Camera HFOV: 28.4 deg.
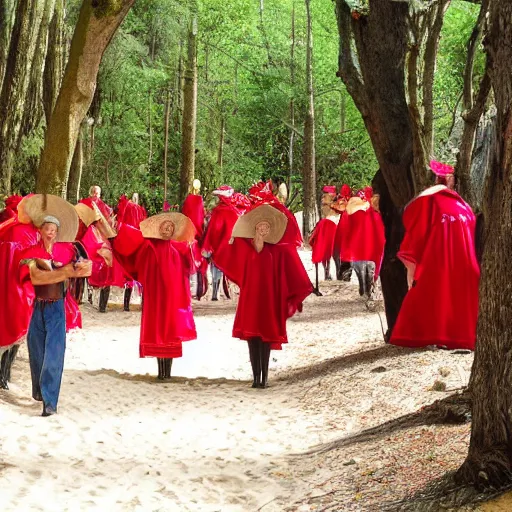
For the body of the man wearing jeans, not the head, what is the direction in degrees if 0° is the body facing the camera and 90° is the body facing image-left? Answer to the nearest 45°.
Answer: approximately 0°

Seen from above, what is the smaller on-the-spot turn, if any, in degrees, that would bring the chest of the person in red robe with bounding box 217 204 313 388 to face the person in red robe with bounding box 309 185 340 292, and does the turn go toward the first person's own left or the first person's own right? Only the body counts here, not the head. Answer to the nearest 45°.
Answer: approximately 180°

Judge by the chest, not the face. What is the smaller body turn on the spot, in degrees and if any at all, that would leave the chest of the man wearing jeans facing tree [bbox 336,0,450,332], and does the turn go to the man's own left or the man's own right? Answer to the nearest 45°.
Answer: approximately 135° to the man's own left

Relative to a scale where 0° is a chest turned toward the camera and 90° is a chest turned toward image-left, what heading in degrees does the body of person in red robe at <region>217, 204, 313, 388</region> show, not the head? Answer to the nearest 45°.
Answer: approximately 0°

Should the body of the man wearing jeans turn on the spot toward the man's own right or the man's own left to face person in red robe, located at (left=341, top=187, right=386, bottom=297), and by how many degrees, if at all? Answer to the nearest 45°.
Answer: approximately 135° to the man's own left

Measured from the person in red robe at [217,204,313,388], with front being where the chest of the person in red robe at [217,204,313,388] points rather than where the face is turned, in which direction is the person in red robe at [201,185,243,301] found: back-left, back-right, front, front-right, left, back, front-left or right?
back

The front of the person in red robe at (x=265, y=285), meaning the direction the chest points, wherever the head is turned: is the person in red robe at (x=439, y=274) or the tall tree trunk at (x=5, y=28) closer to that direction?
the person in red robe

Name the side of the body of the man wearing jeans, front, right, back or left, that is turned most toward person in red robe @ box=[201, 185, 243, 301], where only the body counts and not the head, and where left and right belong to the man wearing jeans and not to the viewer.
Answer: back

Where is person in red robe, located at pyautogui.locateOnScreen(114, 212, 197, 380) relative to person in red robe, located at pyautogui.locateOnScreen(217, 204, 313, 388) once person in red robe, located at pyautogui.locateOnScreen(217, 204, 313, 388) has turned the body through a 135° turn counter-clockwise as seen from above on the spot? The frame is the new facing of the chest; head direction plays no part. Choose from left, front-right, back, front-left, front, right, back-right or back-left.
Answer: back-left

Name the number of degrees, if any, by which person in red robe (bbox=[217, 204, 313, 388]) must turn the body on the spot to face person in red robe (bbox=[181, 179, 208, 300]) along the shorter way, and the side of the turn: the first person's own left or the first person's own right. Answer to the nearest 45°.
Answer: approximately 180°
